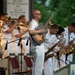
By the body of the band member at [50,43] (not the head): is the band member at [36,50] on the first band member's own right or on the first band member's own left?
on the first band member's own right

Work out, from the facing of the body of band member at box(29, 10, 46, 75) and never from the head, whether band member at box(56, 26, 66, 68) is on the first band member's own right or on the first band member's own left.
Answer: on the first band member's own left

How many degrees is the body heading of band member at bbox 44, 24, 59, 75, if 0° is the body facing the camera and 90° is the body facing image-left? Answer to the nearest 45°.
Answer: approximately 315°

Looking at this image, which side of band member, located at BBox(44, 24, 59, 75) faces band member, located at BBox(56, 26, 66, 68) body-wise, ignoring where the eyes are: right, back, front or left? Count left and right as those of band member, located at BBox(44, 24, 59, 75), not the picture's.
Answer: left

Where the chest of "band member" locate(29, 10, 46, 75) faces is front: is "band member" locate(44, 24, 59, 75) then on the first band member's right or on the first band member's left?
on the first band member's left
